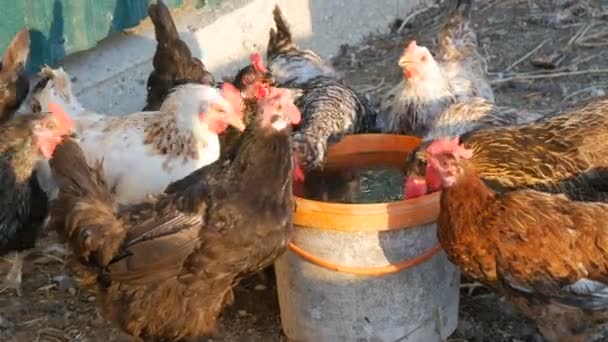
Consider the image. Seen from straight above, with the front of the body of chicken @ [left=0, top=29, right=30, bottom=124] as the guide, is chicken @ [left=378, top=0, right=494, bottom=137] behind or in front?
behind

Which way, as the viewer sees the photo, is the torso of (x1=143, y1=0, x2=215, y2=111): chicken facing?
to the viewer's right

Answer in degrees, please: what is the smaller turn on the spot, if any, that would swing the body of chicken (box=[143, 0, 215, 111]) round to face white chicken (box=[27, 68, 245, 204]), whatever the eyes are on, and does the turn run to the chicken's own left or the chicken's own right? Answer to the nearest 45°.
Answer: approximately 90° to the chicken's own right

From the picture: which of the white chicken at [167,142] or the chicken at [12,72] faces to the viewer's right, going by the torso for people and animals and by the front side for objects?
the white chicken

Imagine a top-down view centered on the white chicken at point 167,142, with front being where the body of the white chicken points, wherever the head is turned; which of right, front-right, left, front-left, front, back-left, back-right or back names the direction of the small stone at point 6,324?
back

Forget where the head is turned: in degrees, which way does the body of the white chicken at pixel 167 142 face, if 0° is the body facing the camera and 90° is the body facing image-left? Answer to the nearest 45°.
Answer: approximately 270°

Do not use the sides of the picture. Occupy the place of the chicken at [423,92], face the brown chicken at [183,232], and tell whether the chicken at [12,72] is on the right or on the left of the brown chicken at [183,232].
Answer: right

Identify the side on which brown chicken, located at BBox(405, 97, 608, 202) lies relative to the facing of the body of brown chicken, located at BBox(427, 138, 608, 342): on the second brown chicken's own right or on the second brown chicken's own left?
on the second brown chicken's own right

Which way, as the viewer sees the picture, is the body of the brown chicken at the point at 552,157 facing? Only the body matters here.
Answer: to the viewer's left

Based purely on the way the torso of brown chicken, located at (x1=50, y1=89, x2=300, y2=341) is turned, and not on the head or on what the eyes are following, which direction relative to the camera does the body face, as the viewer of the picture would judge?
to the viewer's right

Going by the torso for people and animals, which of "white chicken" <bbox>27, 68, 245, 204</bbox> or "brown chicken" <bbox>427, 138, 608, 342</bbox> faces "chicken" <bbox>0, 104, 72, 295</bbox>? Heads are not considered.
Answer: the brown chicken
